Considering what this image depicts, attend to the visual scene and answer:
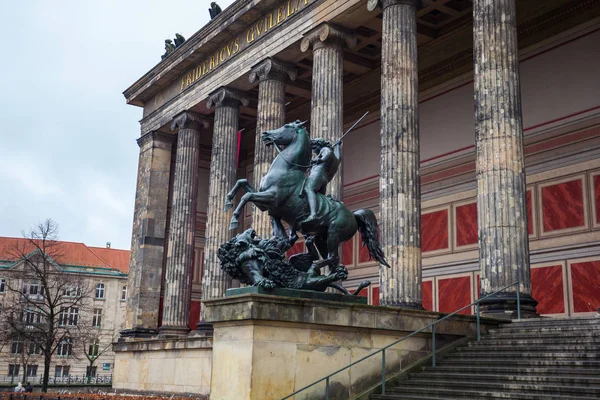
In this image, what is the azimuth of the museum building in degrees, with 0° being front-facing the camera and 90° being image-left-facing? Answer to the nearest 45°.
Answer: approximately 45°

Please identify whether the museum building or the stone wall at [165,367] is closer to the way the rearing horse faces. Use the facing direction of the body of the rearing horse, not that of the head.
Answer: the stone wall

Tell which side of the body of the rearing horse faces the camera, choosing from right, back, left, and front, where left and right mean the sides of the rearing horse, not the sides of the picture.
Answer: left
